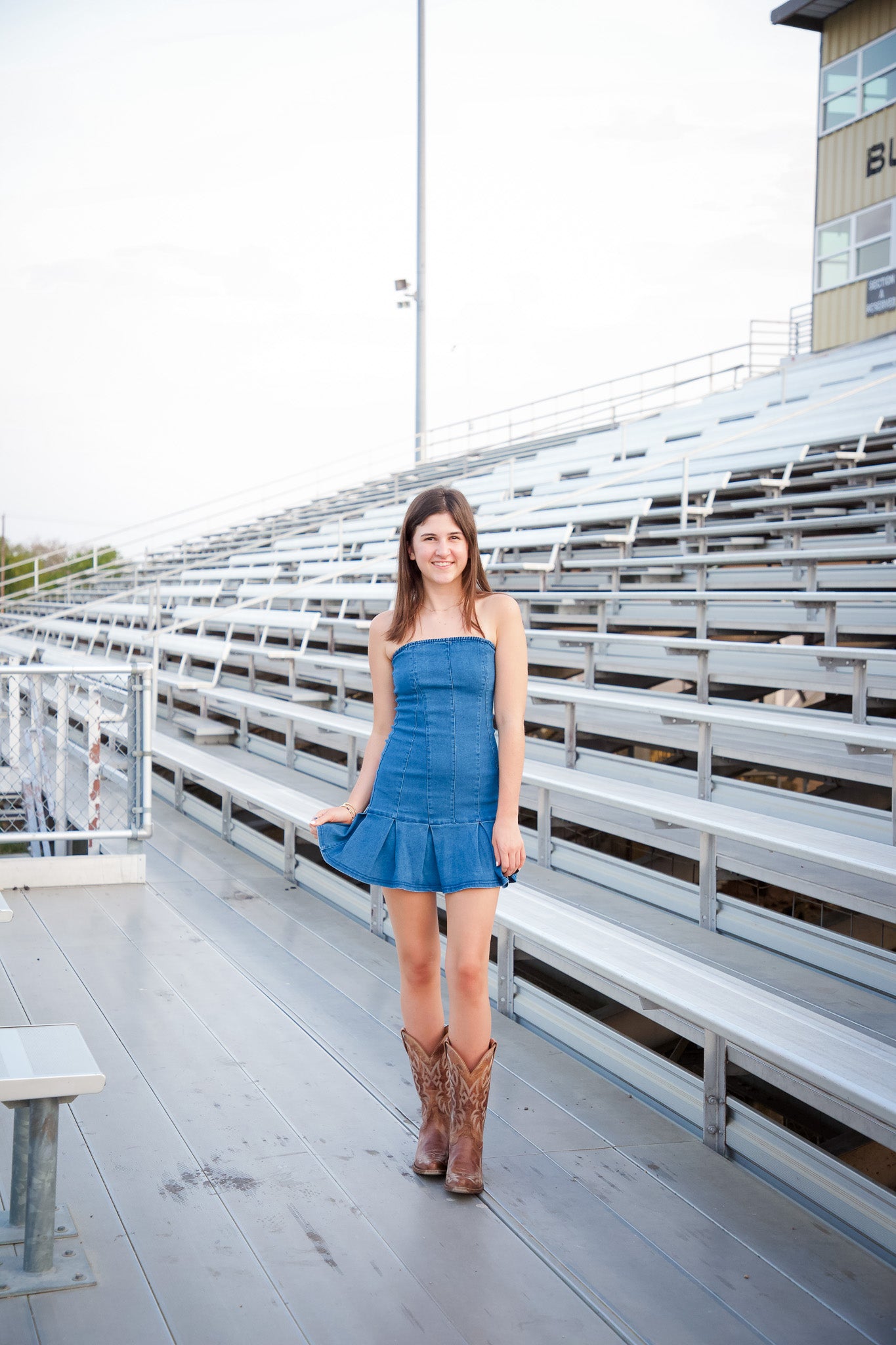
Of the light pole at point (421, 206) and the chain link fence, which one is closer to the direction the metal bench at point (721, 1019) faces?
the chain link fence

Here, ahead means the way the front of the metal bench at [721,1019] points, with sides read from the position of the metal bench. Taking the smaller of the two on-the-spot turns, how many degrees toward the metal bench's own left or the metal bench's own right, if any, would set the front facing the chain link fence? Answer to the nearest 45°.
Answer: approximately 90° to the metal bench's own right

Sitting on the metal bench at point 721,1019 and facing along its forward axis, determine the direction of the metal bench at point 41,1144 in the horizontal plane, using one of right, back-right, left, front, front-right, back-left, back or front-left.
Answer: front

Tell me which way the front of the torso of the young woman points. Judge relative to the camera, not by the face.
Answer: toward the camera

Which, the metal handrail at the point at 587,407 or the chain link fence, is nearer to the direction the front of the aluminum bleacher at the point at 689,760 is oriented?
the chain link fence

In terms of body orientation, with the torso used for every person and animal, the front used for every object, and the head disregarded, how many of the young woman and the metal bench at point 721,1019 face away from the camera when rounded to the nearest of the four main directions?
0

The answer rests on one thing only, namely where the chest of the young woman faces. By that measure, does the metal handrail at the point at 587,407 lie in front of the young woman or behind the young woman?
behind

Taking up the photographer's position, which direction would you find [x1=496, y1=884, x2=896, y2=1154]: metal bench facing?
facing the viewer and to the left of the viewer

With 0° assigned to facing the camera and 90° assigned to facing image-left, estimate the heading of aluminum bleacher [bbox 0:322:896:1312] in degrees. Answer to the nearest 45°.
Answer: approximately 45°

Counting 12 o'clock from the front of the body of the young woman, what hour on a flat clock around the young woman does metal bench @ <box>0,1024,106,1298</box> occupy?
The metal bench is roughly at 2 o'clock from the young woman.
